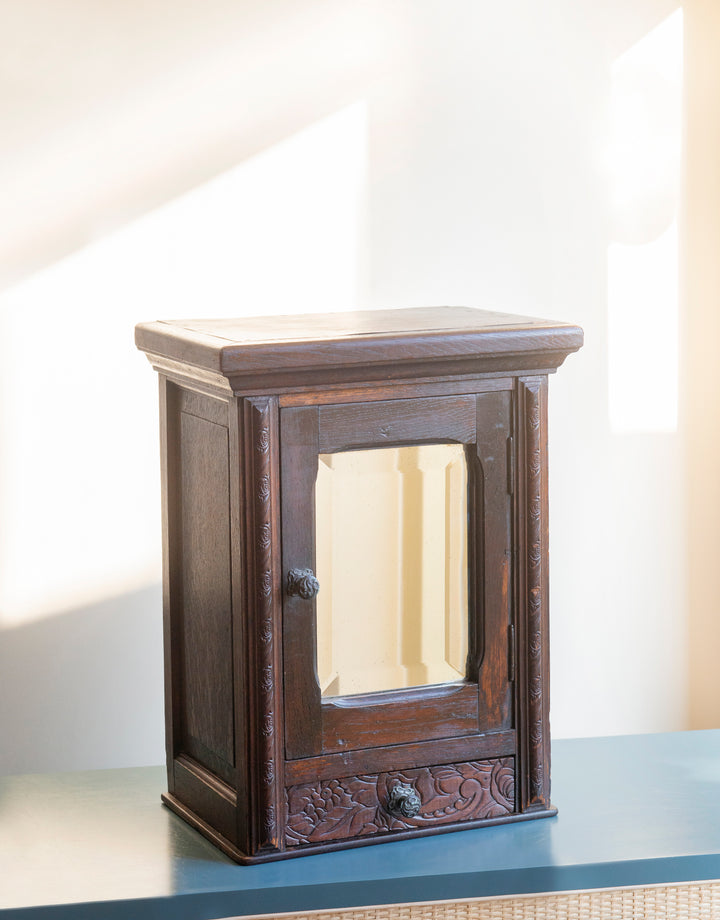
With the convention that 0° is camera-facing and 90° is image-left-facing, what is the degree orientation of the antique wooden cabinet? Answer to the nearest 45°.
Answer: approximately 315°
